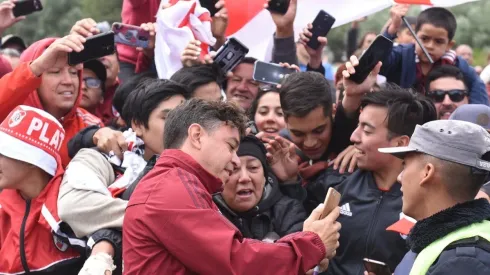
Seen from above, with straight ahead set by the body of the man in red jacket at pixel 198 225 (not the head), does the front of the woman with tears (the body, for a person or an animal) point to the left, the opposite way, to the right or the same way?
to the right

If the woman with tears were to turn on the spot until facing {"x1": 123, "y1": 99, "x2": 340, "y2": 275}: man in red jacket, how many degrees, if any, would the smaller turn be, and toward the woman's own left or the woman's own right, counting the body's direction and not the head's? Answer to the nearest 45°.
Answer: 0° — they already face them

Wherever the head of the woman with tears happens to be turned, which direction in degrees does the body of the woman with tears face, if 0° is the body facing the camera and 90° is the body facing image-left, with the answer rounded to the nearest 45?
approximately 0°

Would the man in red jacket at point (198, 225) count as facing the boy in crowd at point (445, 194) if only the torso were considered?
yes

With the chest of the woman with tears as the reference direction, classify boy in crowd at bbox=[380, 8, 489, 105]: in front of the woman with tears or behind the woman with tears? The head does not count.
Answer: behind

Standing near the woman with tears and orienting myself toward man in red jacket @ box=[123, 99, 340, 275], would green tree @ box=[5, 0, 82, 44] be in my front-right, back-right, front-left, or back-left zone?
back-right

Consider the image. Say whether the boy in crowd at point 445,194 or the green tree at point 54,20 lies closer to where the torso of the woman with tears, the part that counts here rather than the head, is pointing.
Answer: the boy in crowd

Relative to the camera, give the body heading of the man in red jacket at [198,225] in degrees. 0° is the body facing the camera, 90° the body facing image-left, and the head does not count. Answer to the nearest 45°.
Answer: approximately 270°

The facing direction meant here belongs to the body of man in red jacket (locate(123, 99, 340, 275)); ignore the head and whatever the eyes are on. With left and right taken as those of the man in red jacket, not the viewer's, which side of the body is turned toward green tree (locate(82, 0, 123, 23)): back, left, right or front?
left

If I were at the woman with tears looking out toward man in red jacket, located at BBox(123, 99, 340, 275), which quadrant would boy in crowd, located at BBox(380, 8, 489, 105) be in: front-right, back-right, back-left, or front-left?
back-left
